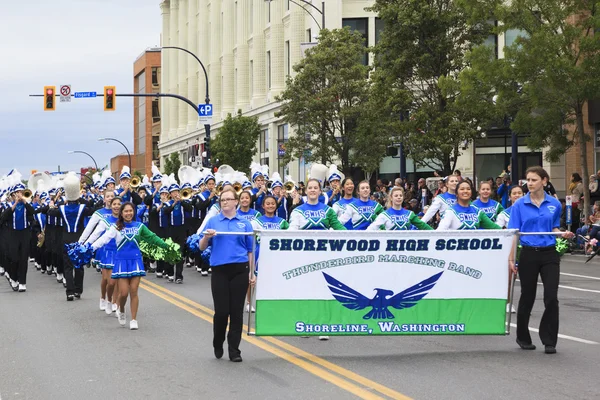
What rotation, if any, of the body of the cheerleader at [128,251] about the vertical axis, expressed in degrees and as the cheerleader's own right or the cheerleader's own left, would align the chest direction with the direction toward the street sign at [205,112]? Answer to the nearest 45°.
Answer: approximately 180°

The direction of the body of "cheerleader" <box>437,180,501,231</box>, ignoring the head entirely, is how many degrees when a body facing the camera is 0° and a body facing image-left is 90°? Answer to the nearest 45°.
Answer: approximately 0°

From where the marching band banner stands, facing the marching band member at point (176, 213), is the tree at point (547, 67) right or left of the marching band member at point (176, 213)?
right

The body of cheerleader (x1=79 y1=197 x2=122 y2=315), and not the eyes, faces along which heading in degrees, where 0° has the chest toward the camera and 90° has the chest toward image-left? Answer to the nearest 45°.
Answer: approximately 0°

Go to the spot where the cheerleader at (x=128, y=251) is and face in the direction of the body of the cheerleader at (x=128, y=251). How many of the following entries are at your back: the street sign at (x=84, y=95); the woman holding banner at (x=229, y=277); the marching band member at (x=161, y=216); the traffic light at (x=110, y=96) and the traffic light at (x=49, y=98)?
4

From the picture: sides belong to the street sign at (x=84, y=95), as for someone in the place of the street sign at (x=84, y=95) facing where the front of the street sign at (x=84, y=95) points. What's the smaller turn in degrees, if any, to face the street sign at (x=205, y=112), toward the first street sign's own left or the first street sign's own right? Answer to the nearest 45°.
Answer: approximately 90° to the first street sign's own left
